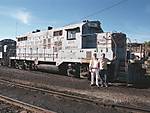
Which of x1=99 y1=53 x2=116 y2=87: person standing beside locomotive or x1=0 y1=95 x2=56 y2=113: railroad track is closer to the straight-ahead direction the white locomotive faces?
the person standing beside locomotive

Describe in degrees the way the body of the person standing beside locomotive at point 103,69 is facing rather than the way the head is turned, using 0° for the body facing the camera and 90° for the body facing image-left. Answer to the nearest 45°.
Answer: approximately 0°

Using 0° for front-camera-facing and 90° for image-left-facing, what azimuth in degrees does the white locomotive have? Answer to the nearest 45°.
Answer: approximately 315°

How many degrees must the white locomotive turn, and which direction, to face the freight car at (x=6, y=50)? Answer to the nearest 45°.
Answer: approximately 180°
